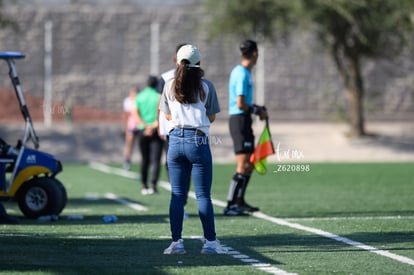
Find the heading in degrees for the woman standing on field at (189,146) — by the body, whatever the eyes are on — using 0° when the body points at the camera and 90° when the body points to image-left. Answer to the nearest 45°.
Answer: approximately 180°

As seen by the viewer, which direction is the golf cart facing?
to the viewer's right

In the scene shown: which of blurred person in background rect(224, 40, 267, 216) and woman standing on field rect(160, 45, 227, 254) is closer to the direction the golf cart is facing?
the blurred person in background

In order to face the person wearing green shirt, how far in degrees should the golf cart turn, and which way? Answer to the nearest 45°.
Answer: approximately 45° to its left

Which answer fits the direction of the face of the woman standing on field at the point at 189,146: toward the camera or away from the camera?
away from the camera

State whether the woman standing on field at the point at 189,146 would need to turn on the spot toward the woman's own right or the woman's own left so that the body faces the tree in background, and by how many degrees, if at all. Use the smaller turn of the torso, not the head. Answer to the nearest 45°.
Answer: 0° — they already face it

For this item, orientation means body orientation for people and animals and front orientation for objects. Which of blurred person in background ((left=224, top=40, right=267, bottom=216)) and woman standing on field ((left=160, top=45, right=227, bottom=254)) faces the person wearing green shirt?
the woman standing on field

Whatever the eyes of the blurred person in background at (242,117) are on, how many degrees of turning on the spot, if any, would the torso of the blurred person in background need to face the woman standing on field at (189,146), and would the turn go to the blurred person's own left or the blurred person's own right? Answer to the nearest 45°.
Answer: approximately 90° to the blurred person's own right

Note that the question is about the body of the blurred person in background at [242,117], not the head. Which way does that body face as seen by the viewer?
to the viewer's right

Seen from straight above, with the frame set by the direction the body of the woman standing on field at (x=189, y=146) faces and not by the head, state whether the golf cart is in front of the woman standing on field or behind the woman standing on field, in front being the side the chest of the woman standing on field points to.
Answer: in front

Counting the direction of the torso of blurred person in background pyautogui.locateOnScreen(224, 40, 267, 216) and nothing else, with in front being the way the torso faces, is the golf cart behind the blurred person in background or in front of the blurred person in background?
behind

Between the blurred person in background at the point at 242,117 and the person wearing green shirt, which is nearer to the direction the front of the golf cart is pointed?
the blurred person in background
